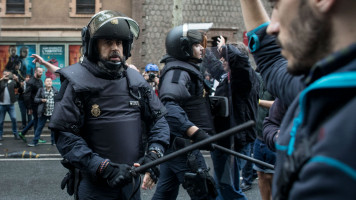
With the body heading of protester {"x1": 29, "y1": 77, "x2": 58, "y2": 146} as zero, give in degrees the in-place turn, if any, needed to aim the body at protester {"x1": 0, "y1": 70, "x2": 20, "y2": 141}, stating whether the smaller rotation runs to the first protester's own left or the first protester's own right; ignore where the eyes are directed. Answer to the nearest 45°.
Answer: approximately 135° to the first protester's own right

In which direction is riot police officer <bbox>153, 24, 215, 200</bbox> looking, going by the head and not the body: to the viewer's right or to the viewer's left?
to the viewer's right

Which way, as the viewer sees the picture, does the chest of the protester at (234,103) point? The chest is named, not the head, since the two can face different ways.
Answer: to the viewer's left

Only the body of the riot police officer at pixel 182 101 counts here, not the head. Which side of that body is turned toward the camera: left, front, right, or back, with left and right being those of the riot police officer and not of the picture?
right

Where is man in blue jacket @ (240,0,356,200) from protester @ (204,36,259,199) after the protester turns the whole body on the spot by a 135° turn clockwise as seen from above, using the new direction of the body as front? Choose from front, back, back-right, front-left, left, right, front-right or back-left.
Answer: back-right

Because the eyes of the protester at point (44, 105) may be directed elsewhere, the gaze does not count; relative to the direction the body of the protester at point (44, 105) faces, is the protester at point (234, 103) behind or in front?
in front

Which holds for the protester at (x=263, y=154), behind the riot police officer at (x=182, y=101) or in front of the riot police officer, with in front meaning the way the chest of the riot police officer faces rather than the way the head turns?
in front

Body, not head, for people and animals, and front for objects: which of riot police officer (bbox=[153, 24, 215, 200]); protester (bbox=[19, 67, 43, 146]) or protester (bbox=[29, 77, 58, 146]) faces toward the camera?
protester (bbox=[29, 77, 58, 146])

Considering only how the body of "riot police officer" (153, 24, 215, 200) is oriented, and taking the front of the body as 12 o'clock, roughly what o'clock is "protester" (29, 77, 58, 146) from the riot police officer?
The protester is roughly at 8 o'clock from the riot police officer.

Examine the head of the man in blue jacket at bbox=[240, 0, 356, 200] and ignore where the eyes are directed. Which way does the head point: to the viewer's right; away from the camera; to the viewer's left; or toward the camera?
to the viewer's left

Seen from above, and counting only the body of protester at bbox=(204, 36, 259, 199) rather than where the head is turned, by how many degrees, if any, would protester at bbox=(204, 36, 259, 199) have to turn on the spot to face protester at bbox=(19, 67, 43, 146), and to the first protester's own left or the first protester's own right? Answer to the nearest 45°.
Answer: approximately 45° to the first protester's own right

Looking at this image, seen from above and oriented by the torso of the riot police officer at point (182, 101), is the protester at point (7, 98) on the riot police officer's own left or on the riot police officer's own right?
on the riot police officer's own left
